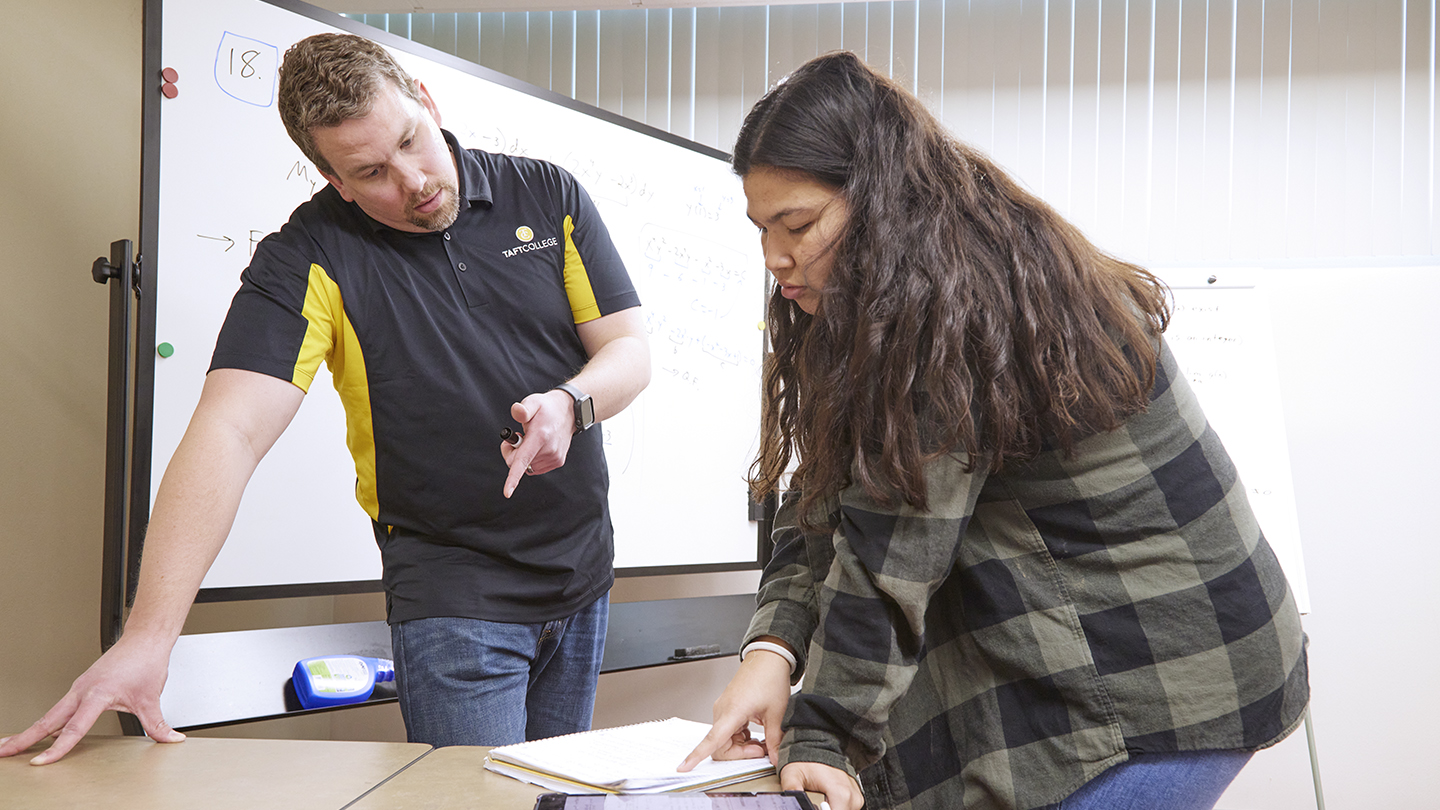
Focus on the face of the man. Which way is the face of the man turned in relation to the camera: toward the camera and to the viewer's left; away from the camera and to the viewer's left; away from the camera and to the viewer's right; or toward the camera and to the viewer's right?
toward the camera and to the viewer's right

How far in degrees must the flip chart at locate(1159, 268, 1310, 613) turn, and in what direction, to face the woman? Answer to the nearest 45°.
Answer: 0° — it already faces them

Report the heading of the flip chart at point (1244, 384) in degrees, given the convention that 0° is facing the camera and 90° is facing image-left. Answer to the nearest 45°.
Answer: approximately 0°

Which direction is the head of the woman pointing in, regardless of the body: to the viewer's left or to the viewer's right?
to the viewer's left

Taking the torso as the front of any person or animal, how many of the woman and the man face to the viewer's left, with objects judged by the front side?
1

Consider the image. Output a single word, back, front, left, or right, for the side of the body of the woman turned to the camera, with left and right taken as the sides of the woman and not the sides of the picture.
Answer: left

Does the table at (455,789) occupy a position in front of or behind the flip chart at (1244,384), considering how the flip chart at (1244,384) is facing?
in front

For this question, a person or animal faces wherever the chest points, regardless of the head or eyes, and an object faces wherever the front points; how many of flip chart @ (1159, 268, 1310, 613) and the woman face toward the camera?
1

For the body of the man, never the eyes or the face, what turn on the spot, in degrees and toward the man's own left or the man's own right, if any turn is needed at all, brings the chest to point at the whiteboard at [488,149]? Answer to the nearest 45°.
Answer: approximately 135° to the man's own left

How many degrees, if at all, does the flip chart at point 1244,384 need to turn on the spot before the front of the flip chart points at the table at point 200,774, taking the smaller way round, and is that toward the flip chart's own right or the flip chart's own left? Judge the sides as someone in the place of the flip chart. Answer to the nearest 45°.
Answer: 0° — it already faces it

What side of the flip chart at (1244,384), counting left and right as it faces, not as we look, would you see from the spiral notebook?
front
